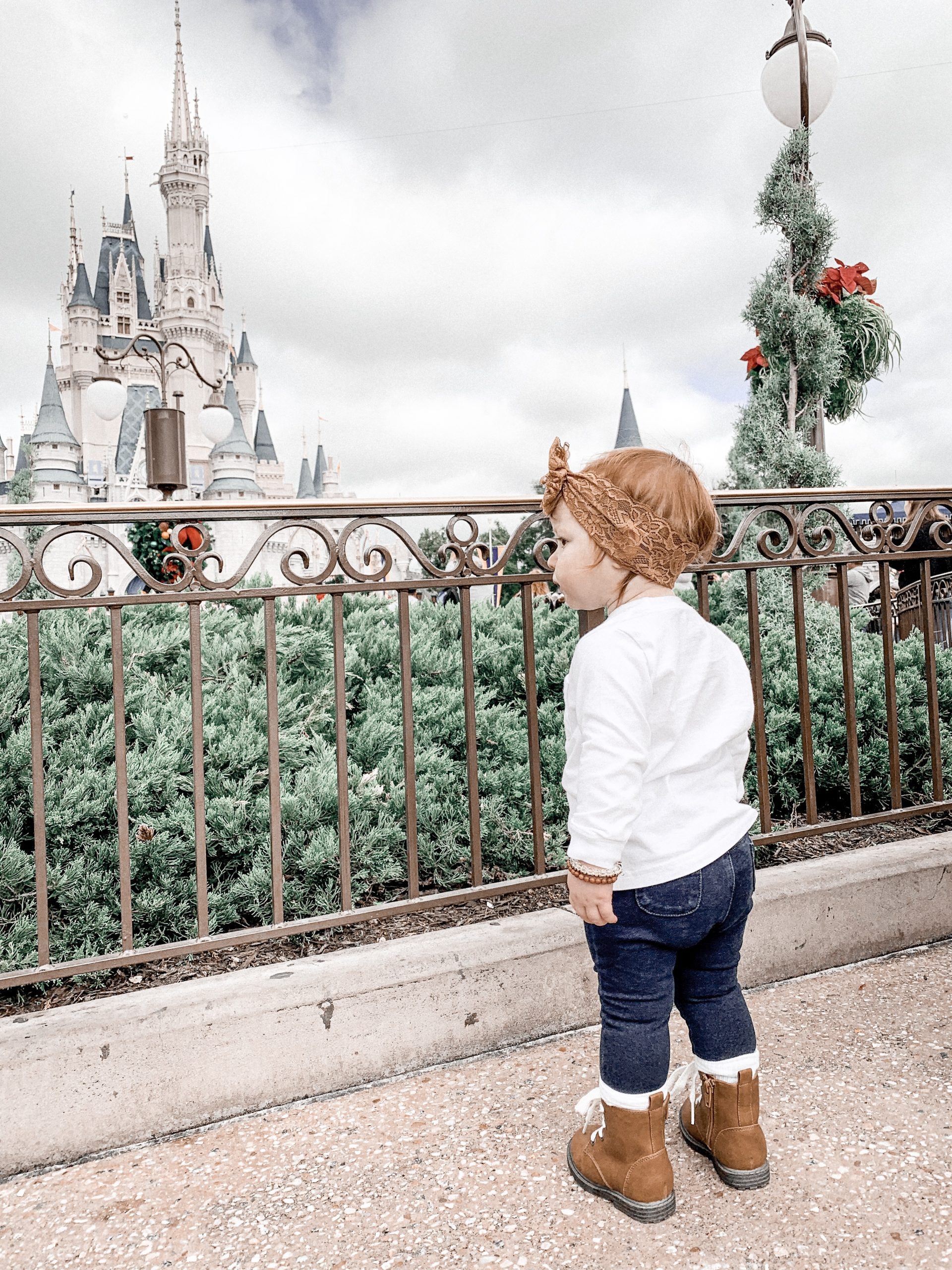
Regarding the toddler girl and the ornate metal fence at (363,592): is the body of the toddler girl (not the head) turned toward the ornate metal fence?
yes

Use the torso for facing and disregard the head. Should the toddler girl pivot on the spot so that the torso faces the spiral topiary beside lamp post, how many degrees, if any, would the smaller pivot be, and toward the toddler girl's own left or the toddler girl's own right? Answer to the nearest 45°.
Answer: approximately 45° to the toddler girl's own right

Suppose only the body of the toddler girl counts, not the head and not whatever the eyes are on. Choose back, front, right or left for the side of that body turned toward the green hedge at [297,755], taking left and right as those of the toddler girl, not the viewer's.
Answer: front

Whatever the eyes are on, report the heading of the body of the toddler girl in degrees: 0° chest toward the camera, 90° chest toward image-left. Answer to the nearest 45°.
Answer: approximately 135°
